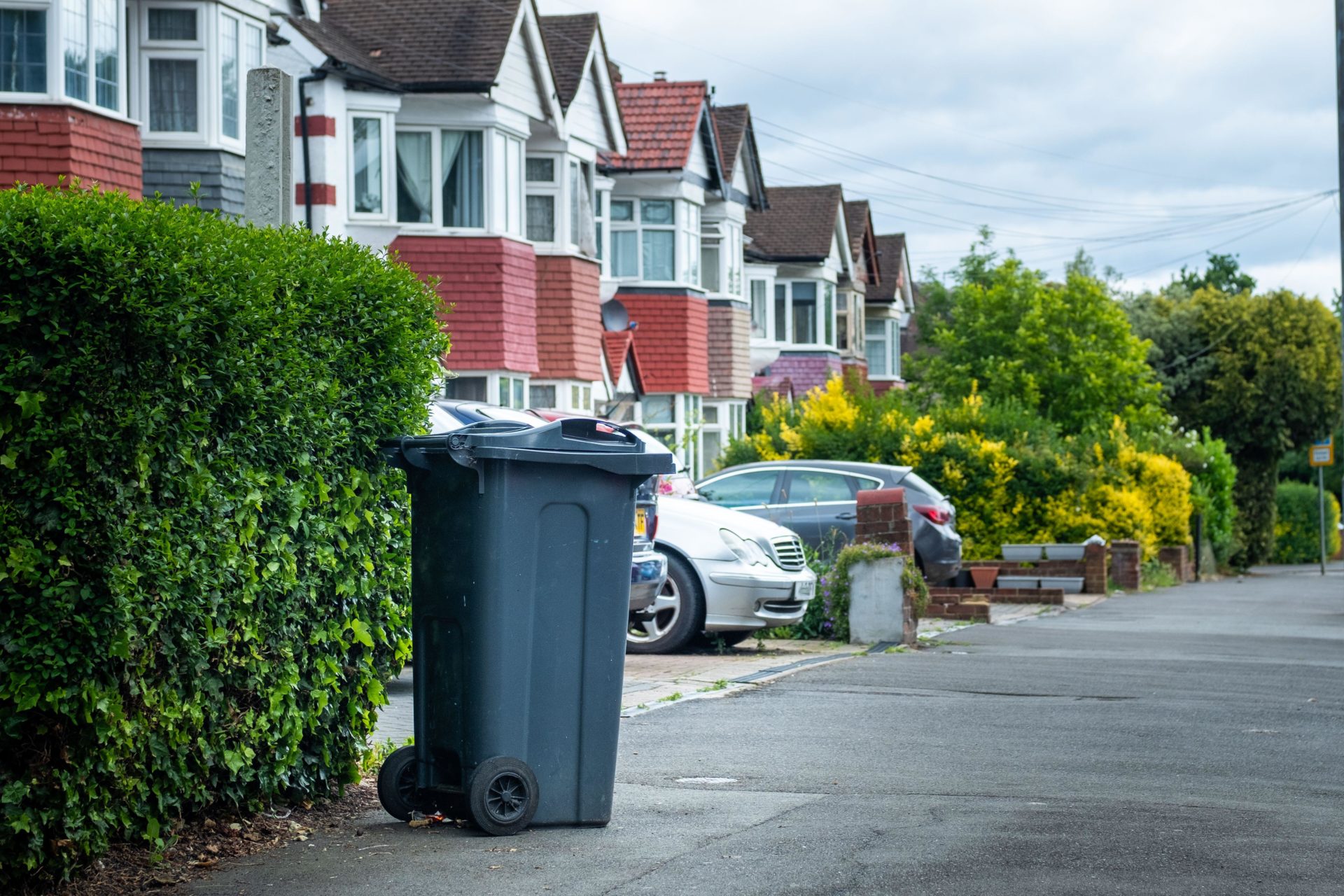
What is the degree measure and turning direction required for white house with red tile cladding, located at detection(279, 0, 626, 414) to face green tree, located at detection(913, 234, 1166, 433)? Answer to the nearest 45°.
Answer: approximately 90° to its left

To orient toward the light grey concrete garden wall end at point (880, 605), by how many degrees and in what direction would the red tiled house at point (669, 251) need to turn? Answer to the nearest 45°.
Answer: approximately 45° to its right

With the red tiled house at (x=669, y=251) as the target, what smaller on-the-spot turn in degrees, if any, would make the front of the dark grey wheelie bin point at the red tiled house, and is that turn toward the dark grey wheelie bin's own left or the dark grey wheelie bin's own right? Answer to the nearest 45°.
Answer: approximately 45° to the dark grey wheelie bin's own left

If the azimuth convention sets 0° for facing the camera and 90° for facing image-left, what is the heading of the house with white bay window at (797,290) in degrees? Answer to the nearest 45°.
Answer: approximately 315°

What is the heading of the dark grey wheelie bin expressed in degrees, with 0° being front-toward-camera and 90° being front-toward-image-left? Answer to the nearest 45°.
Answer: approximately 225°

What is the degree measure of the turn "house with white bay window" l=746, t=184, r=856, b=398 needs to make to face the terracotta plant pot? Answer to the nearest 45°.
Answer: approximately 45° to its right

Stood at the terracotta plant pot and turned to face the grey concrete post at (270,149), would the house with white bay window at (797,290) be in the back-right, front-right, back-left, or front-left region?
back-right

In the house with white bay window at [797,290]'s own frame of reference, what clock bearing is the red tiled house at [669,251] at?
the red tiled house at [669,251] is roughly at 2 o'clock from the house with white bay window at [797,290].
